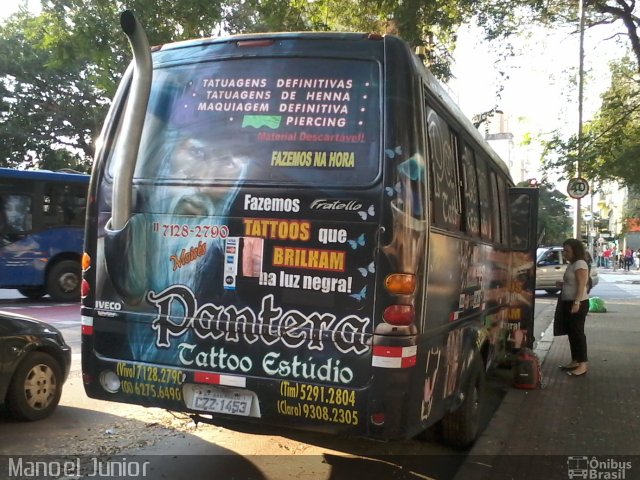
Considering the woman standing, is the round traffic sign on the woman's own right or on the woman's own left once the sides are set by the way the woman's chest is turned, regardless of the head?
on the woman's own right

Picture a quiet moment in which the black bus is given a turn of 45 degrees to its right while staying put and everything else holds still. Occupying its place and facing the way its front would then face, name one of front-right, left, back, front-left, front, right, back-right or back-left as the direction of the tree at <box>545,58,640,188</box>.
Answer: front-left

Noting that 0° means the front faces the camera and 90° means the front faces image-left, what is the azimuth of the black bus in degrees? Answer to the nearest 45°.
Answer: approximately 225°

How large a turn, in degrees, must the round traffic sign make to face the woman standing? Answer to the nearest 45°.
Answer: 0° — it already faces them

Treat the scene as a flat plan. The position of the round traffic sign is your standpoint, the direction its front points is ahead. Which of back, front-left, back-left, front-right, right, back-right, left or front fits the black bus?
front

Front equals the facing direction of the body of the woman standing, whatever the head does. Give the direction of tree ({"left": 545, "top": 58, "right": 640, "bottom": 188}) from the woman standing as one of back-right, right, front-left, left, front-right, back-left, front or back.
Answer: right

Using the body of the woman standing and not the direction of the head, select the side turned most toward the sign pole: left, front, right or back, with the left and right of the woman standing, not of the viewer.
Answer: right

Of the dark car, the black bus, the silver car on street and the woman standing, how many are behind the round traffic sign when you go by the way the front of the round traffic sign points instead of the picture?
1

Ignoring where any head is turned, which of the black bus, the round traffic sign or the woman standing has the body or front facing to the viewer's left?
the woman standing

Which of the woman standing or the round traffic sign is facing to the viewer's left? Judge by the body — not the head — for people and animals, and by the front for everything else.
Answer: the woman standing

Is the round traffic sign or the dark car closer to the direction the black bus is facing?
the round traffic sign

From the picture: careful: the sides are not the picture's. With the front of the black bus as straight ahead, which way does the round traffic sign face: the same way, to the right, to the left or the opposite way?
the opposite way

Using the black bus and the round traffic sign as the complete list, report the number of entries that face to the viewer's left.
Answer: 0

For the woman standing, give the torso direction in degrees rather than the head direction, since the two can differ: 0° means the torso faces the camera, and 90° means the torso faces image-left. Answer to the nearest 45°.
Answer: approximately 90°

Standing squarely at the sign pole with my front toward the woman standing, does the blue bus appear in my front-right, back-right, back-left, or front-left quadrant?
front-right

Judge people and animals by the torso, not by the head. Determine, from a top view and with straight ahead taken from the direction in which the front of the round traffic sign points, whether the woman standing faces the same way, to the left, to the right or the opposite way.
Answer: to the right

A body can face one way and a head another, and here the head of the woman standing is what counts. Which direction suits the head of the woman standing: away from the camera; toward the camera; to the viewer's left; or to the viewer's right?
to the viewer's left

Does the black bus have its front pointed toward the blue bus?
no

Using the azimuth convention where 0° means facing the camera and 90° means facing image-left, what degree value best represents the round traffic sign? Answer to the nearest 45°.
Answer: approximately 0°

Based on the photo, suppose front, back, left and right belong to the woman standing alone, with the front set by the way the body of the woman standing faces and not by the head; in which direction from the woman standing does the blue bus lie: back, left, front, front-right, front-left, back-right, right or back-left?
front
